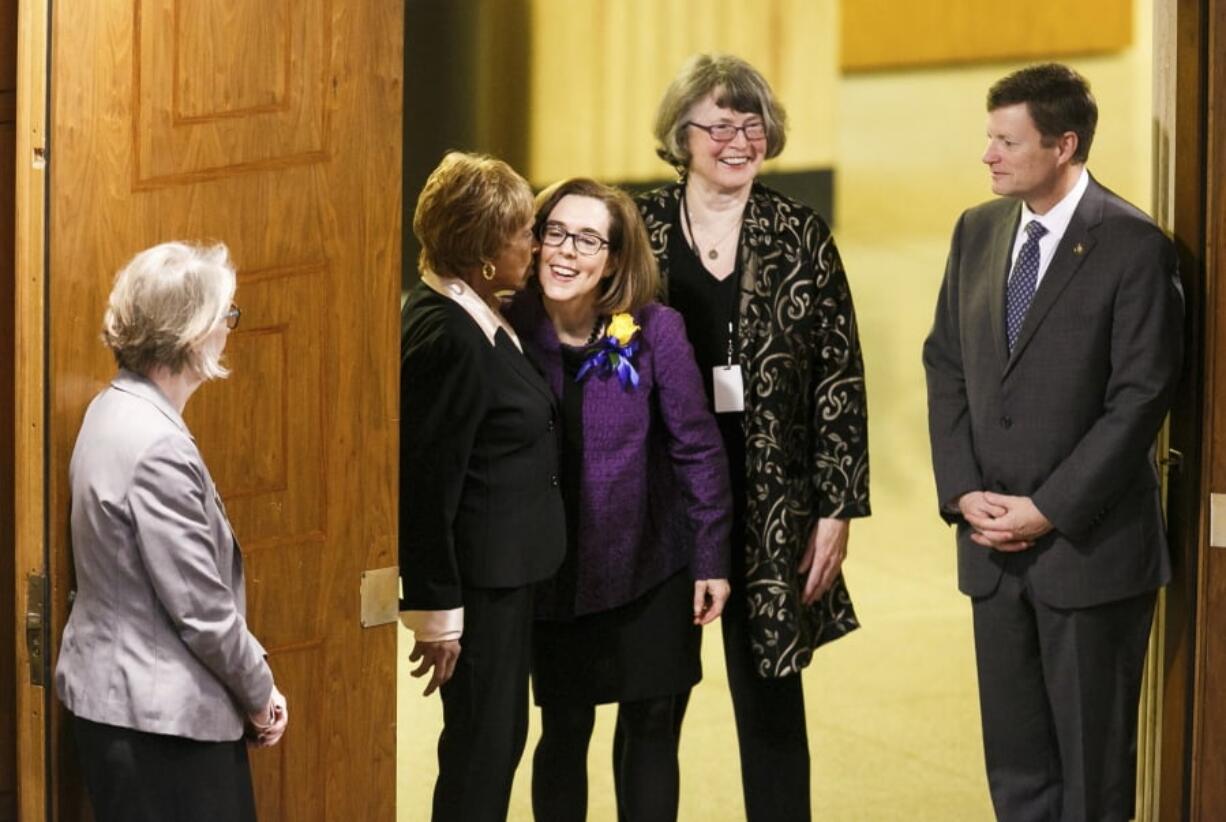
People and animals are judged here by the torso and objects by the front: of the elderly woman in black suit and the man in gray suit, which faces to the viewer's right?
the elderly woman in black suit

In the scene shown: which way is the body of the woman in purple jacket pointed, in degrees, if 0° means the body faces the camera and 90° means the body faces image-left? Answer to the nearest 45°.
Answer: approximately 45°

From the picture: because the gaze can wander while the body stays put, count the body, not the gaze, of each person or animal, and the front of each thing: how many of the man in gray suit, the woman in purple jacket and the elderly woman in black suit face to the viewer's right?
1

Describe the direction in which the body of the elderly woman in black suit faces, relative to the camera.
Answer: to the viewer's right

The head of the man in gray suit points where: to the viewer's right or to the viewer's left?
to the viewer's left

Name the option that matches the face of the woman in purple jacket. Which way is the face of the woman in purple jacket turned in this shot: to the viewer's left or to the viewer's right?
to the viewer's left

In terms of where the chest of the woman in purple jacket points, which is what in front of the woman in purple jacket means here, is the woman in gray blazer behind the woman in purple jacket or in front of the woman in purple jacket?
in front

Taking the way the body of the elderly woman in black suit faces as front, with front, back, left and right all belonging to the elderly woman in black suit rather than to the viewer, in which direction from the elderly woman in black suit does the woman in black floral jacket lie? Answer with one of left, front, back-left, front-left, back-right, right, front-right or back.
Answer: front-left

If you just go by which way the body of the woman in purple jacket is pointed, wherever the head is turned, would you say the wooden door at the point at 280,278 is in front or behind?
in front
